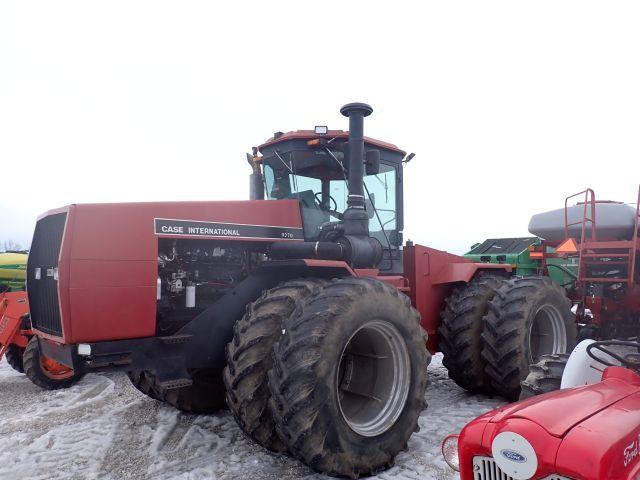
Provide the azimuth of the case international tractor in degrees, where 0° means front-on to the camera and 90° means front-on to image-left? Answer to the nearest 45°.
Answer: approximately 45°

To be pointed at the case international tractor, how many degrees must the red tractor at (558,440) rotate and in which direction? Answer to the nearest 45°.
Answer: approximately 90° to its right
